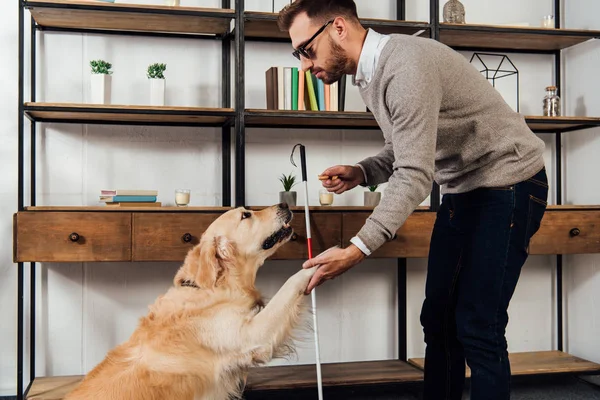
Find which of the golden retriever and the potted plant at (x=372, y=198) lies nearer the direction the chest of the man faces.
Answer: the golden retriever

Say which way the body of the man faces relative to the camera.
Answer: to the viewer's left

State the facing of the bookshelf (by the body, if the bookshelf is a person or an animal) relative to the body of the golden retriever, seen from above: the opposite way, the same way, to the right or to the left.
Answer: to the right

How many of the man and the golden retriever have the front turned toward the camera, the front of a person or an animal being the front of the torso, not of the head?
0

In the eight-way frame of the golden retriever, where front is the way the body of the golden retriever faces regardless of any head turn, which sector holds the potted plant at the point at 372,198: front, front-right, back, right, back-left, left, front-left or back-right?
front-left

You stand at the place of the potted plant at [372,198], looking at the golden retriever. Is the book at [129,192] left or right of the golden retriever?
right

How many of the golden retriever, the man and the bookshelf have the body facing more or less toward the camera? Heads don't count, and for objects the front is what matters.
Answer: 1

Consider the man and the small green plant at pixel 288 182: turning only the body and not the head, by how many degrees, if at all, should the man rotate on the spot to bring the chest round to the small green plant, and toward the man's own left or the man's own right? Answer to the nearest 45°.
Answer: approximately 45° to the man's own right

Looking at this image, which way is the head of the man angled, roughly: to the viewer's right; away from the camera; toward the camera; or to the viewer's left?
to the viewer's left

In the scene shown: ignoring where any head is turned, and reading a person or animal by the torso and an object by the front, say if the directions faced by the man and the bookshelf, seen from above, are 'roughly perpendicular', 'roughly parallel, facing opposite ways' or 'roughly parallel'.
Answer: roughly perpendicular

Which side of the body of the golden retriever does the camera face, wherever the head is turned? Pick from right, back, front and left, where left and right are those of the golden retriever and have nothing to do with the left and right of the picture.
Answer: right

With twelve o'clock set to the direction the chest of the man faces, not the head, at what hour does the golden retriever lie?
The golden retriever is roughly at 12 o'clock from the man.

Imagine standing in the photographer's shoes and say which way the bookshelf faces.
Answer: facing the viewer

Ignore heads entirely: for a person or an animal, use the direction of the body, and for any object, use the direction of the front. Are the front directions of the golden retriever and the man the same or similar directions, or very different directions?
very different directions

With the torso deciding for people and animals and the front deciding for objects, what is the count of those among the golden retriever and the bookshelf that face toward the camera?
1
